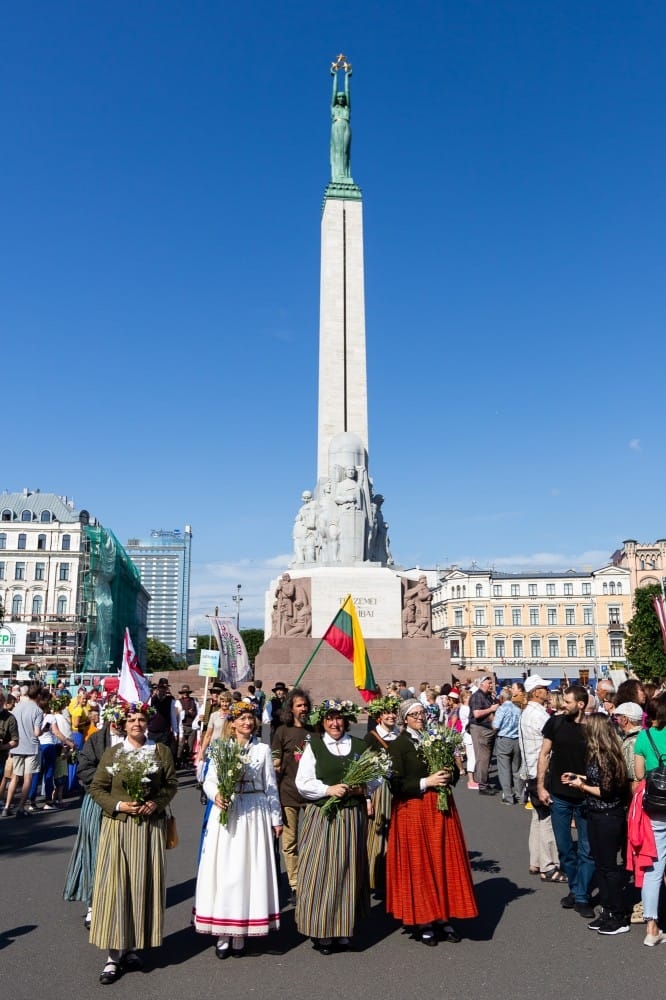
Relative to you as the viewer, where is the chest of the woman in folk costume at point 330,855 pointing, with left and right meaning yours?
facing the viewer

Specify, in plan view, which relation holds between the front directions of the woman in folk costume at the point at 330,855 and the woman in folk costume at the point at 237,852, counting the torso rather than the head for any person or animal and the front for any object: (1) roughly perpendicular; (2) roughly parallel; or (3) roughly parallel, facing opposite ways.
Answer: roughly parallel

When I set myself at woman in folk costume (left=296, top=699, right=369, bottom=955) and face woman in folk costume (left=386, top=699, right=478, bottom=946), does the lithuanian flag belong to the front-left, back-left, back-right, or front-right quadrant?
front-left

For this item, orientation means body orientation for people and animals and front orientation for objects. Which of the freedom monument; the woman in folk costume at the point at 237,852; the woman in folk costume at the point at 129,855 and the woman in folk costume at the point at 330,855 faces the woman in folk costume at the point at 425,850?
the freedom monument

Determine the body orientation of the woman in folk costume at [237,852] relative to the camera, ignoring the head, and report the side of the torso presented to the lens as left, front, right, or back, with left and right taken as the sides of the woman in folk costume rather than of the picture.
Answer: front

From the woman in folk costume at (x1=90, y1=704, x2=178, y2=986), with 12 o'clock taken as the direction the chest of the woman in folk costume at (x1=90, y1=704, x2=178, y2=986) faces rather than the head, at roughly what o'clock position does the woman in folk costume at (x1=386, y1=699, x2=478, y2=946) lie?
the woman in folk costume at (x1=386, y1=699, x2=478, y2=946) is roughly at 9 o'clock from the woman in folk costume at (x1=90, y1=704, x2=178, y2=986).

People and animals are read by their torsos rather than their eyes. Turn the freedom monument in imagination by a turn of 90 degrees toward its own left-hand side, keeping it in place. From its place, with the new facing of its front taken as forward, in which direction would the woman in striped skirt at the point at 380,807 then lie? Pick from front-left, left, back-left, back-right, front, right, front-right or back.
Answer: right

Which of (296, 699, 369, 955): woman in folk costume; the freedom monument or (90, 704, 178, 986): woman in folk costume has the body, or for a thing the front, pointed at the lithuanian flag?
the freedom monument

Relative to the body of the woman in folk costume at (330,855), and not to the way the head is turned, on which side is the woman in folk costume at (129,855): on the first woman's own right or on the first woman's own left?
on the first woman's own right

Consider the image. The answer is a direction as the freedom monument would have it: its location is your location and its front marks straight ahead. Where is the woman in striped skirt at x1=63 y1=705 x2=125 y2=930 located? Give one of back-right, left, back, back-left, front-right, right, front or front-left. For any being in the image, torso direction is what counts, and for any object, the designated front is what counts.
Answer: front

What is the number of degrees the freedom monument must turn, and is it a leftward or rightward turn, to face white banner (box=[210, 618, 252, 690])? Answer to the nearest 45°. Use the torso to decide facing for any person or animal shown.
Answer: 0° — it already faces it

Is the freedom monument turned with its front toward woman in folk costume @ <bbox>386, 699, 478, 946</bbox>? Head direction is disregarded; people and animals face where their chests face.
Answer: yes

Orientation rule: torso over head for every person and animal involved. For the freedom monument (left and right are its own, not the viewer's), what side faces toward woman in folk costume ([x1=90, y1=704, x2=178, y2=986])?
front
